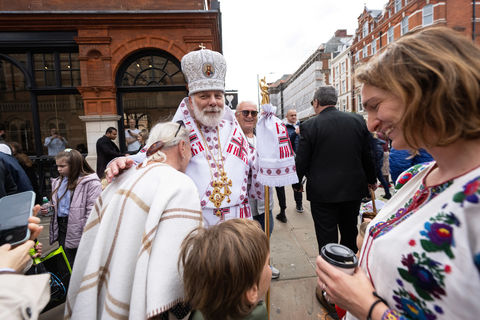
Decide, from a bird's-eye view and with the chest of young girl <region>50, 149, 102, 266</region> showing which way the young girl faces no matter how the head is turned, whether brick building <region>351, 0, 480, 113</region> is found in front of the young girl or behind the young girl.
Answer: behind

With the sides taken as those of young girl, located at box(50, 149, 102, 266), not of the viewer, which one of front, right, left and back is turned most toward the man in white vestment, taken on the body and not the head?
left

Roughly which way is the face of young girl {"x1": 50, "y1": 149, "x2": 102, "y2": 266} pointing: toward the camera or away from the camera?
toward the camera

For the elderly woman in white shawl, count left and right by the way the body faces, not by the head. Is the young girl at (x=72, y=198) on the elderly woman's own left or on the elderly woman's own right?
on the elderly woman's own left

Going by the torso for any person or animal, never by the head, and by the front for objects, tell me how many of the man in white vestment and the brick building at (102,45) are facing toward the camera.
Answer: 2

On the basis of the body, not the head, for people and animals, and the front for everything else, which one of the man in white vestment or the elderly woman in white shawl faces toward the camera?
the man in white vestment

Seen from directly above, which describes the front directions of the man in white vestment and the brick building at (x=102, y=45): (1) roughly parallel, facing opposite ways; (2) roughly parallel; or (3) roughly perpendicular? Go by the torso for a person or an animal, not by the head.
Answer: roughly parallel

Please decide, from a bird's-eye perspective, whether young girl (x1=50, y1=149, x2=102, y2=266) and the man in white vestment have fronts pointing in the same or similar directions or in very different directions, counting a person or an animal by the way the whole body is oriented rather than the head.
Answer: same or similar directions

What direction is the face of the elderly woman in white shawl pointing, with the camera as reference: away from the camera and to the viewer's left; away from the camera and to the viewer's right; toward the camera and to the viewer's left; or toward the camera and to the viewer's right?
away from the camera and to the viewer's right

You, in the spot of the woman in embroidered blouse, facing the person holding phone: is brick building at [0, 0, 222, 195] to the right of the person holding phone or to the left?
right

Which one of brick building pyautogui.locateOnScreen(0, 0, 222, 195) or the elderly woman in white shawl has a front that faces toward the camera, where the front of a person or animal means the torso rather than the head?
the brick building

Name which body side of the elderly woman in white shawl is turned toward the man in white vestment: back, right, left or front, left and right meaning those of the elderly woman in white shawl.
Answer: front

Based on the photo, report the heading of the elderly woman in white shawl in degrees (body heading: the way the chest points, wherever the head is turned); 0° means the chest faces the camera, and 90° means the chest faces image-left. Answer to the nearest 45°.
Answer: approximately 225°

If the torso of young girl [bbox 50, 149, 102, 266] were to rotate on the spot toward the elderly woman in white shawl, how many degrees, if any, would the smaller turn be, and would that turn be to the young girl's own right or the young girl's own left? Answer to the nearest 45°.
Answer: approximately 45° to the young girl's own left

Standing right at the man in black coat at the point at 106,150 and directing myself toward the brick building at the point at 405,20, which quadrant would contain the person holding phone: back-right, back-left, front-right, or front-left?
back-right

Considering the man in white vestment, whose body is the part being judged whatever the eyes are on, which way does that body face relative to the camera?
toward the camera

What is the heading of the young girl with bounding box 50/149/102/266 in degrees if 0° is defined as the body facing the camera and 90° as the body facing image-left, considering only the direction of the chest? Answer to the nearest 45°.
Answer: approximately 45°

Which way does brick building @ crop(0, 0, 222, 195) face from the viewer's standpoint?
toward the camera
